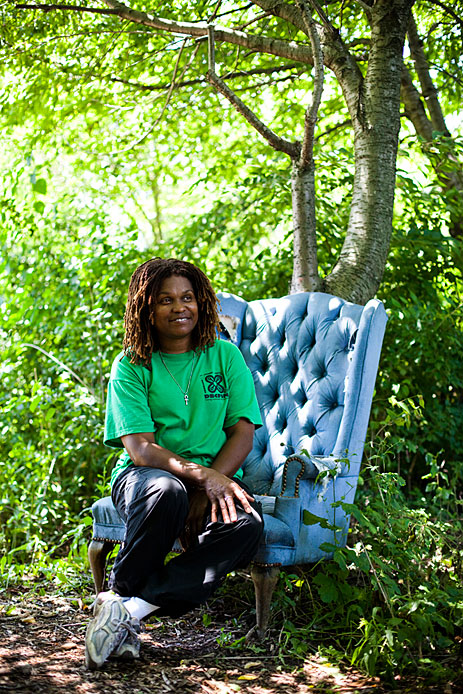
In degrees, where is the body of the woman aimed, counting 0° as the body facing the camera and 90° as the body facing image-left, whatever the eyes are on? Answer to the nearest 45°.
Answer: approximately 0°

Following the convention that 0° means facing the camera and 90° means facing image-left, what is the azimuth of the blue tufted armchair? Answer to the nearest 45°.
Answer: approximately 45°
